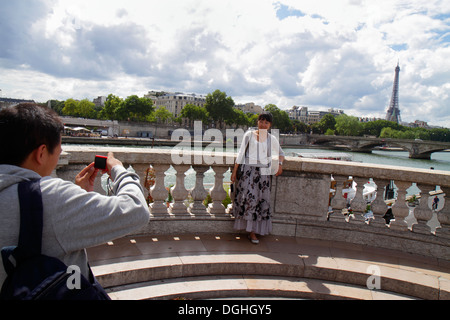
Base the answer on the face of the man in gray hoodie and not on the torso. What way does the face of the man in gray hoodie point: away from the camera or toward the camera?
away from the camera

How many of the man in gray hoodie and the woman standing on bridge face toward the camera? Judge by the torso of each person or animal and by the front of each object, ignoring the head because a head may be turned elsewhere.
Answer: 1

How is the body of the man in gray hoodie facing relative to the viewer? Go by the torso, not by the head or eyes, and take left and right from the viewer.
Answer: facing away from the viewer and to the right of the viewer

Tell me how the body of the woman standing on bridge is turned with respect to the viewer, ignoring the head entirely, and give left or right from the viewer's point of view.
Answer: facing the viewer

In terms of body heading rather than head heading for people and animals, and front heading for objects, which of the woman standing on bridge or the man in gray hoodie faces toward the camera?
the woman standing on bridge

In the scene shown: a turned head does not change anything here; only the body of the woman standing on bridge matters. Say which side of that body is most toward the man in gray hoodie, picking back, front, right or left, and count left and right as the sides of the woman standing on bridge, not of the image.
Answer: front

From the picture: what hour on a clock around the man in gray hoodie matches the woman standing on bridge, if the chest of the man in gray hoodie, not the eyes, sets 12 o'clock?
The woman standing on bridge is roughly at 12 o'clock from the man in gray hoodie.

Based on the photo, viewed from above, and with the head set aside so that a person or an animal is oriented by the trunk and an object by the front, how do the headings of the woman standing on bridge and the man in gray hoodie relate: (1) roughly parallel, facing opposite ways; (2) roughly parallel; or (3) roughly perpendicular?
roughly parallel, facing opposite ways
